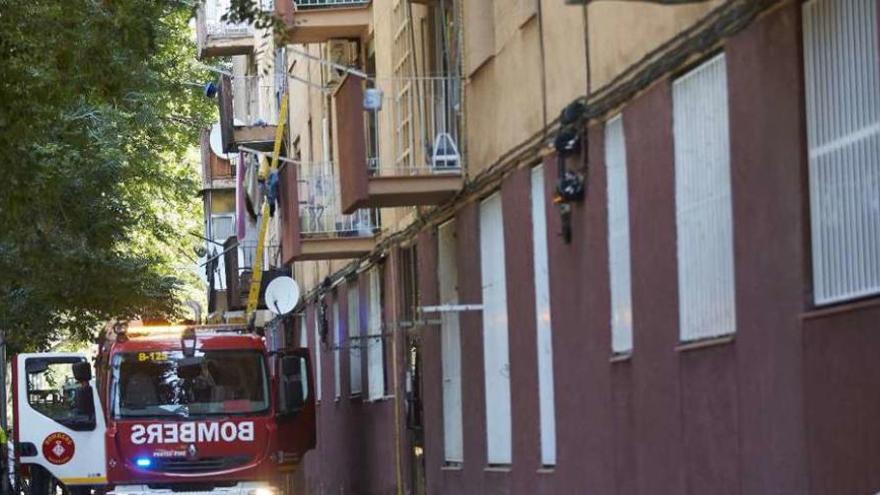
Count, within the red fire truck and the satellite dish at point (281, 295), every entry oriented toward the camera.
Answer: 2

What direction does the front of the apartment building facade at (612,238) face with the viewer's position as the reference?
facing the viewer and to the left of the viewer

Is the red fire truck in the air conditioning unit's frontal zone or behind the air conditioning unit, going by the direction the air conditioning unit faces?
frontal zone

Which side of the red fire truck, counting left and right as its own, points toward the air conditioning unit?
back

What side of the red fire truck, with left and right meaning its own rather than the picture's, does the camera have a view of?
front

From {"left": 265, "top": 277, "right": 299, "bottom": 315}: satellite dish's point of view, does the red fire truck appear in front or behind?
in front

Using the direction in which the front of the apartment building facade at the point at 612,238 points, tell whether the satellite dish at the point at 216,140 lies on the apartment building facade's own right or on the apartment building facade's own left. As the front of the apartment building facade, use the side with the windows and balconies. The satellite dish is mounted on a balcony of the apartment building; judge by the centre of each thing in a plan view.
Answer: on the apartment building facade's own right

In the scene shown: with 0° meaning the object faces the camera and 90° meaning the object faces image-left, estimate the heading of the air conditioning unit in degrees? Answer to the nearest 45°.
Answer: approximately 45°

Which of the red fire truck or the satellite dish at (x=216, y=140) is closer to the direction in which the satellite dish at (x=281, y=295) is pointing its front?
the red fire truck

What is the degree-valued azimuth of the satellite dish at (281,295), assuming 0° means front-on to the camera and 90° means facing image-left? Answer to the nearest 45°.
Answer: approximately 0°

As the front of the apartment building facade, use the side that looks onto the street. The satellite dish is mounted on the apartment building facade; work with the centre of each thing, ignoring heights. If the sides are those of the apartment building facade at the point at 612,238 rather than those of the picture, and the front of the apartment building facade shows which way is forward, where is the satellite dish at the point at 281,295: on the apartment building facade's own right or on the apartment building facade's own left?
on the apartment building facade's own right
